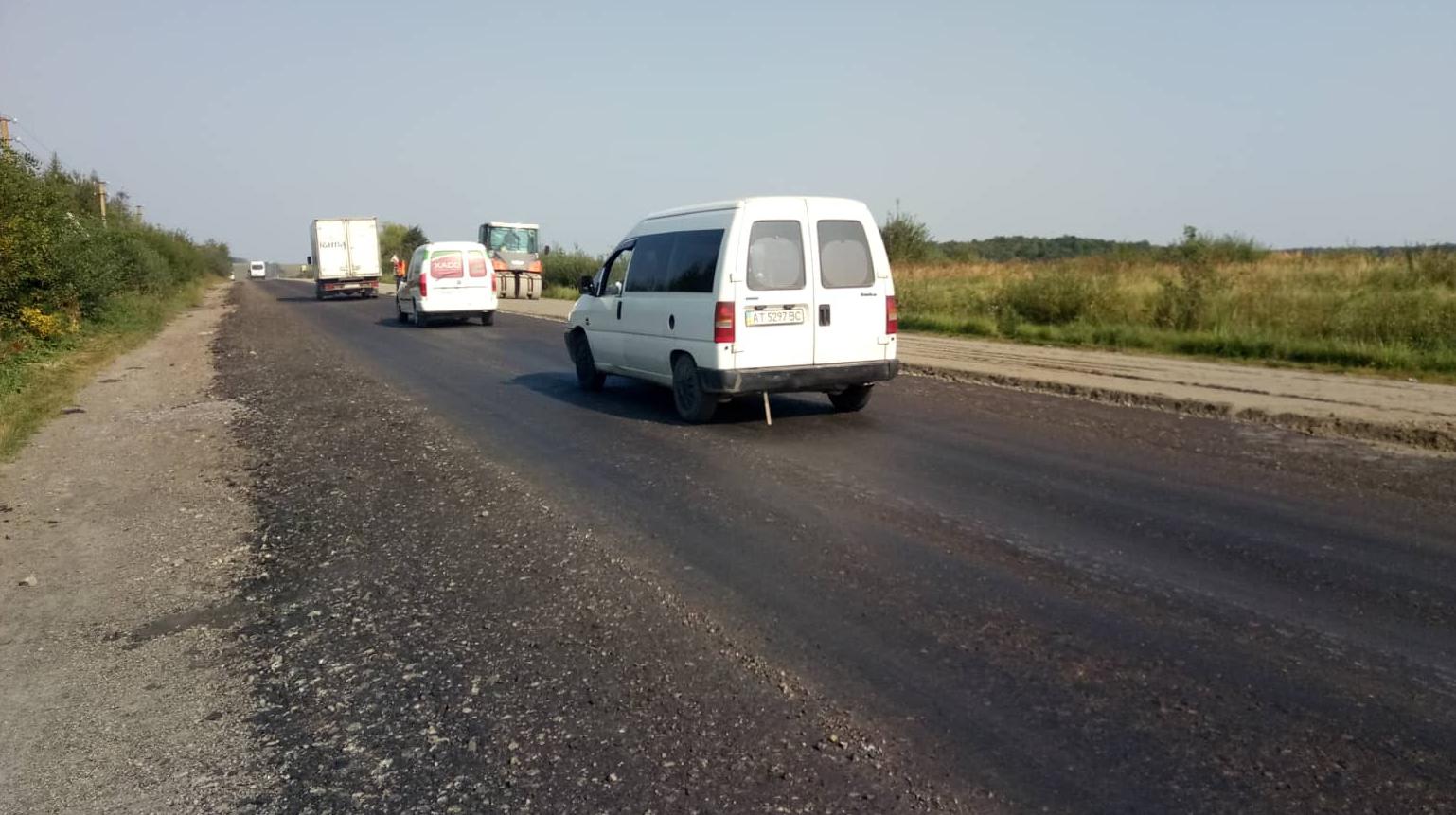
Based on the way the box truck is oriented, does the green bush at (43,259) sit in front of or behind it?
behind

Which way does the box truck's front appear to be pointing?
away from the camera

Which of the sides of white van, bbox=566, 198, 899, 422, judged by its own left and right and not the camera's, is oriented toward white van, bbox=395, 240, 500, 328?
front

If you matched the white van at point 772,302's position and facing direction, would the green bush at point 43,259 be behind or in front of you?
in front

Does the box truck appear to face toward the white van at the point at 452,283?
no

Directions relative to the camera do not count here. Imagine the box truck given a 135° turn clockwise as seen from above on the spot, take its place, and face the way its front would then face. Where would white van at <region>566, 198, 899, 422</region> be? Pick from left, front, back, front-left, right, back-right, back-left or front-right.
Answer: front-right

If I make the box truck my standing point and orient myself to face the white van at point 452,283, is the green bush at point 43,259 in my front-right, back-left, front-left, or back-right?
front-right

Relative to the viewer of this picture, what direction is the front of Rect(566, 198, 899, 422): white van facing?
facing away from the viewer and to the left of the viewer
